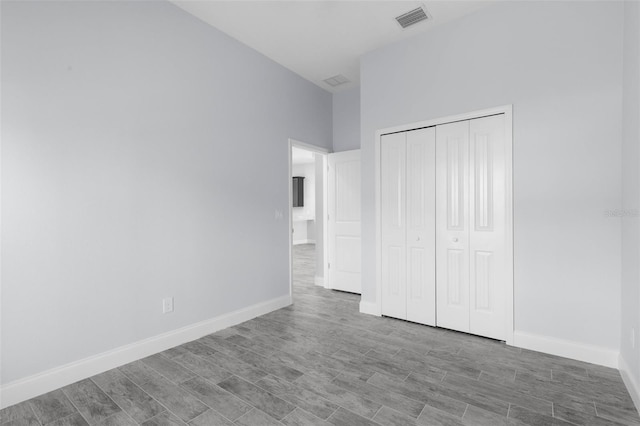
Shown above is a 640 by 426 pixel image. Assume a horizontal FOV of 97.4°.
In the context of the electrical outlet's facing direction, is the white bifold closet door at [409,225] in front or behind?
in front

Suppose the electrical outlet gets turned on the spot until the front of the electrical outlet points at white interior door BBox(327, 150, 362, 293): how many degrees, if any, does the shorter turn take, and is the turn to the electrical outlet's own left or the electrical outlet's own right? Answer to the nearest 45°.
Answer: approximately 45° to the electrical outlet's own left

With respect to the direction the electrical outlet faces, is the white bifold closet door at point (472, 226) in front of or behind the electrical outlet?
in front

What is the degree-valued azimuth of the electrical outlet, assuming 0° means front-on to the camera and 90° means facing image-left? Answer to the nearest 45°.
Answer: approximately 315°

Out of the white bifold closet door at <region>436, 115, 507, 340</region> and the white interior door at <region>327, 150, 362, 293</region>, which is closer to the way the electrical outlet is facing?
the white bifold closet door
